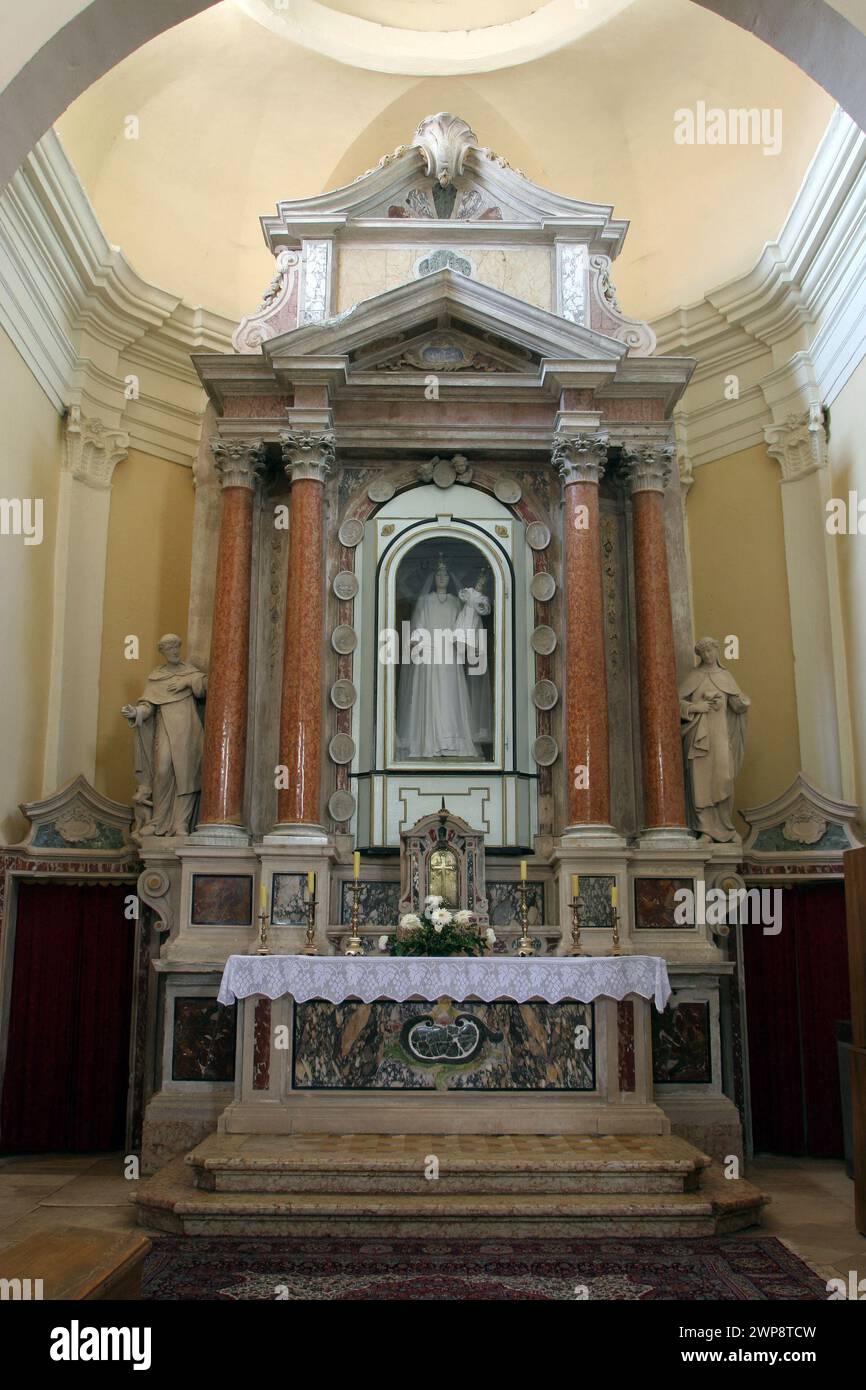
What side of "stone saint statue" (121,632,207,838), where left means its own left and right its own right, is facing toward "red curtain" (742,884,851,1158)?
left

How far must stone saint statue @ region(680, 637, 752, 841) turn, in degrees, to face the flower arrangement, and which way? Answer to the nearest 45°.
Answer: approximately 45° to its right

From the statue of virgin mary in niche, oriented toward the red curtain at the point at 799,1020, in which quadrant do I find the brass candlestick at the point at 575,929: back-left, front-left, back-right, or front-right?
front-right

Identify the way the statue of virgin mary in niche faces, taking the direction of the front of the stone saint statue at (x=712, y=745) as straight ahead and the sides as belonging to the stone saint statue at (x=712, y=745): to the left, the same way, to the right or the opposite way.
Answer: the same way

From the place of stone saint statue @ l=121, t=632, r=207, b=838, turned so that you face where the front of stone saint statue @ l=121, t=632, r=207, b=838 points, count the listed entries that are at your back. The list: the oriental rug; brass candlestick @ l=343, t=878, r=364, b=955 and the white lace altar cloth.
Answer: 0

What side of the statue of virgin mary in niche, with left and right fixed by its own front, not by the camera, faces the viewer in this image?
front

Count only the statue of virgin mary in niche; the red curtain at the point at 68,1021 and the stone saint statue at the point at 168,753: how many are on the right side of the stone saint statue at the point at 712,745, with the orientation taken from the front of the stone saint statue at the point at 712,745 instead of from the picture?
3

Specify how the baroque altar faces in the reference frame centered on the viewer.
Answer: facing the viewer

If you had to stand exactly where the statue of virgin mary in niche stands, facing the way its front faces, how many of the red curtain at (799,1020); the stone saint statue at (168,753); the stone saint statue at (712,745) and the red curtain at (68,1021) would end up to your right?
2

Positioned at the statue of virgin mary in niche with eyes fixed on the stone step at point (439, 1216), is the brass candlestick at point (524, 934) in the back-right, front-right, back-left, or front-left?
front-left

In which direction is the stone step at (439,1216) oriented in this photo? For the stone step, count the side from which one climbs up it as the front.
toward the camera

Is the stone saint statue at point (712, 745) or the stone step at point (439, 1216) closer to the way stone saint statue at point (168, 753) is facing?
the stone step
